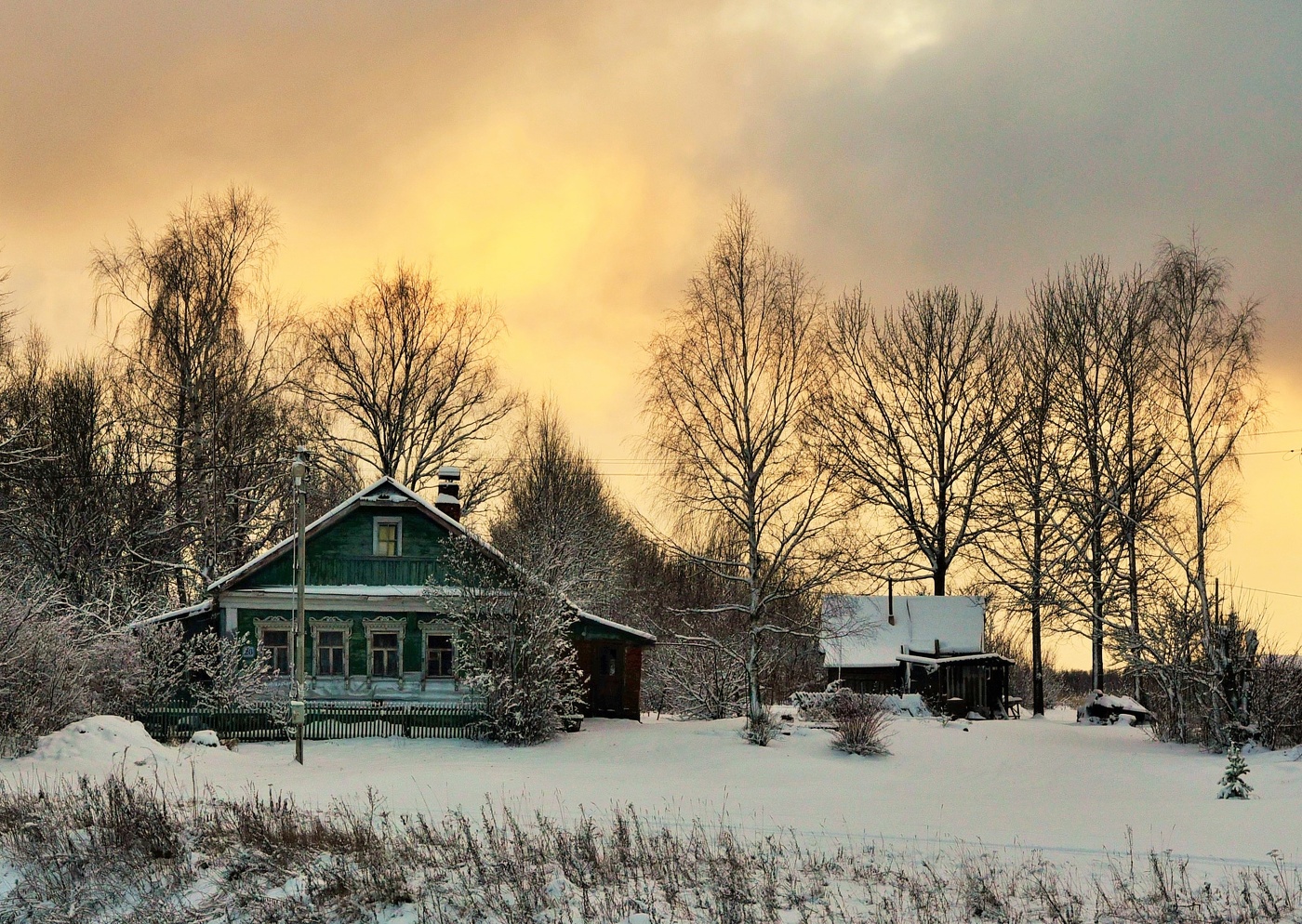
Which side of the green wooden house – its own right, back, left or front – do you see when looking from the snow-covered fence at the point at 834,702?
left

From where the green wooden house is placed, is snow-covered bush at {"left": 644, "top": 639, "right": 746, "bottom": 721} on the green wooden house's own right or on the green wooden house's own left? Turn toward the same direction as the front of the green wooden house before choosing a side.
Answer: on the green wooden house's own left

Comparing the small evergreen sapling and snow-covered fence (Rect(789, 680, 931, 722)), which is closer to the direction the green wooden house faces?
the small evergreen sapling

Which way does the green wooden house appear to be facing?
toward the camera

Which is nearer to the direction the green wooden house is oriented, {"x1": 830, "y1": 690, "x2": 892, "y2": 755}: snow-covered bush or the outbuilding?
the snow-covered bush

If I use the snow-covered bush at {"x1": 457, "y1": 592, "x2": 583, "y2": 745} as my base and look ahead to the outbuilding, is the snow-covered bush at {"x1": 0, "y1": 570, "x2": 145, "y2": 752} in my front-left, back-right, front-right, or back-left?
back-left

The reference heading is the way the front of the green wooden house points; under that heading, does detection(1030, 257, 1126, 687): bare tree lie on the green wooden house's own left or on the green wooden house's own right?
on the green wooden house's own left

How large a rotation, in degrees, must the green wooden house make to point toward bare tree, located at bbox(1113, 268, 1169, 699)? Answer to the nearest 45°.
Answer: approximately 90° to its left
